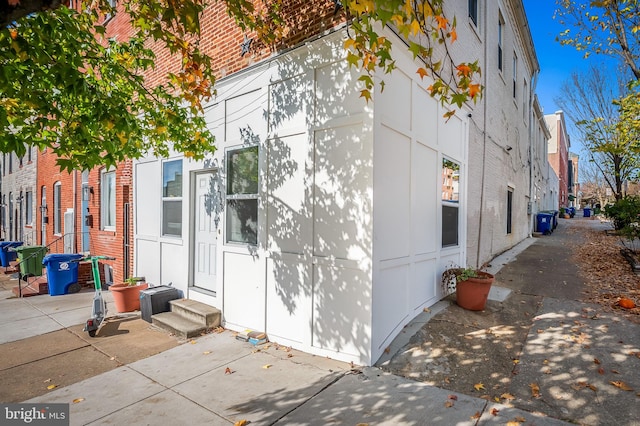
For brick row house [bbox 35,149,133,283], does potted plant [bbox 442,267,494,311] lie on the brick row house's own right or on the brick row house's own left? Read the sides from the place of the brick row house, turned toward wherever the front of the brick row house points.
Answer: on the brick row house's own left

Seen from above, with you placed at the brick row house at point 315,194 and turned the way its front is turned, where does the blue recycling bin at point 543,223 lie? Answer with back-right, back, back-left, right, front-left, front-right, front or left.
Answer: back

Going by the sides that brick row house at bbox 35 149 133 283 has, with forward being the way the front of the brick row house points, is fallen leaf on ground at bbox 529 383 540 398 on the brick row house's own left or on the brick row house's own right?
on the brick row house's own left

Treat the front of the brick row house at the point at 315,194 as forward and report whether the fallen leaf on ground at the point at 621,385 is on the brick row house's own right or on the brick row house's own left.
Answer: on the brick row house's own left

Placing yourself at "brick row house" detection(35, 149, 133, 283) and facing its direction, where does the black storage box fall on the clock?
The black storage box is roughly at 10 o'clock from the brick row house.

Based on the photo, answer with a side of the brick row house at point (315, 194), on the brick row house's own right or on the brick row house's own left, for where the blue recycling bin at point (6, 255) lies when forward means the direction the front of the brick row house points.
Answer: on the brick row house's own right
